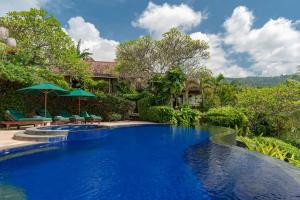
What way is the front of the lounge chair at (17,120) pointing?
to the viewer's right

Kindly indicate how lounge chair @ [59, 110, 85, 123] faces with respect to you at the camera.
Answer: facing to the right of the viewer

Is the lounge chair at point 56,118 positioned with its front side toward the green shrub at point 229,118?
yes

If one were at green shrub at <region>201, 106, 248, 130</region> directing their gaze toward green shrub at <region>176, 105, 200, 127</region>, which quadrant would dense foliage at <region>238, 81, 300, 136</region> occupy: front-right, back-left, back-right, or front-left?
back-right

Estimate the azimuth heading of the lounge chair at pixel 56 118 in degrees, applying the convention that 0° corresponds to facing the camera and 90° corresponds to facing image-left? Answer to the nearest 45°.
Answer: approximately 270°

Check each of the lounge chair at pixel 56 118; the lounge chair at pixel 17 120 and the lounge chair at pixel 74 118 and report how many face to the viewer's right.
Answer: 3

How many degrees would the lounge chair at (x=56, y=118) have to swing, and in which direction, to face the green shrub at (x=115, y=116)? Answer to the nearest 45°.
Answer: approximately 45° to its left

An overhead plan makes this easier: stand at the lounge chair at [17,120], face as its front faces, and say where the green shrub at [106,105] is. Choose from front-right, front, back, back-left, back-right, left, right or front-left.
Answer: front-left
